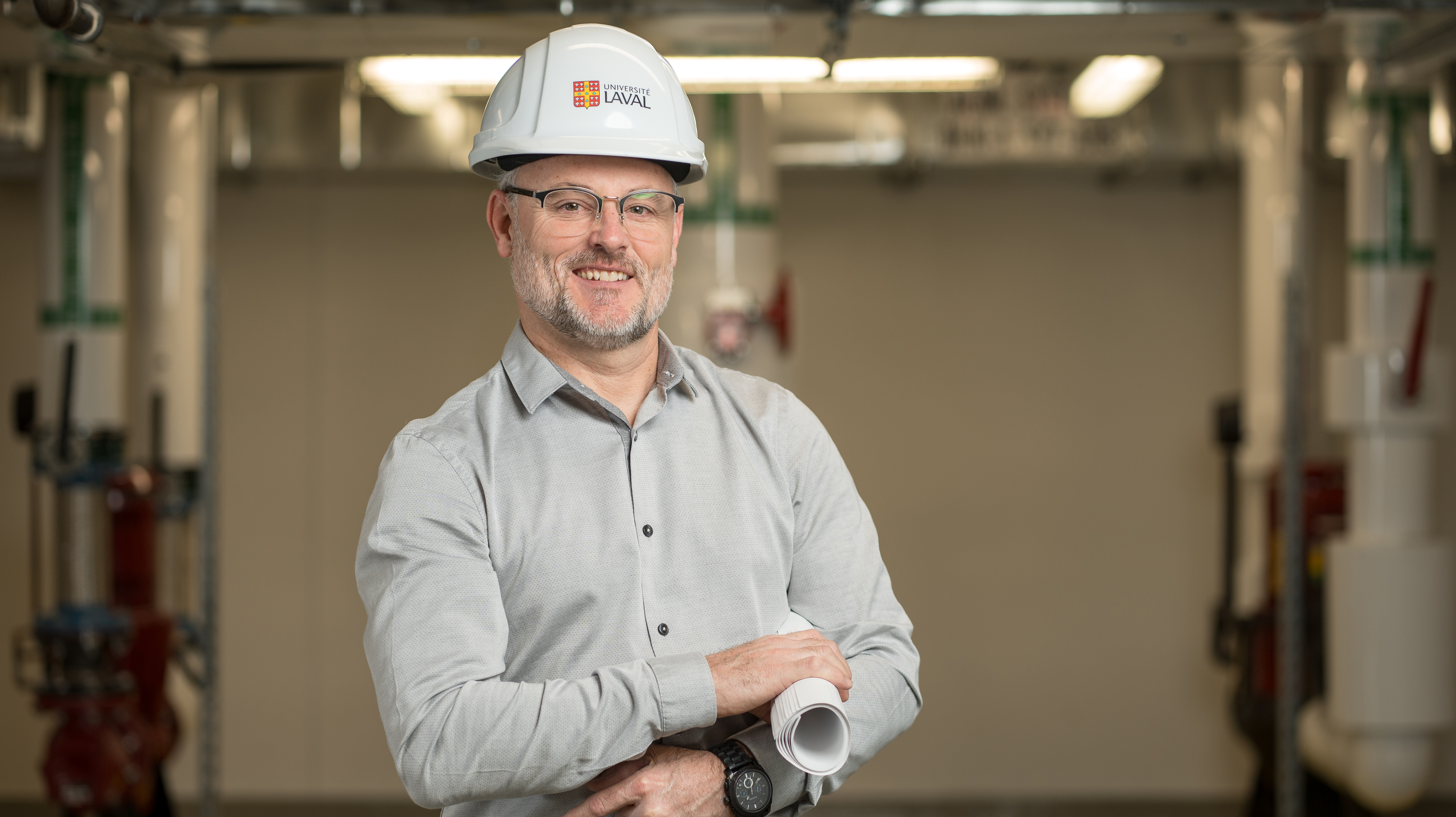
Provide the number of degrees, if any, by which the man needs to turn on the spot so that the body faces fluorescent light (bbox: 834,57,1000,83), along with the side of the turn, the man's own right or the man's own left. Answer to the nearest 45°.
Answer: approximately 180°

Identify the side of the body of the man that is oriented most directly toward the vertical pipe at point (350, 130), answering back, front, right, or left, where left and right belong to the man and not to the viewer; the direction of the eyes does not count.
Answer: back

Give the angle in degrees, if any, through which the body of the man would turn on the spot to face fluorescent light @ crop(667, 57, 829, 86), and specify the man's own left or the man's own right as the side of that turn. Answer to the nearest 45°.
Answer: approximately 180°

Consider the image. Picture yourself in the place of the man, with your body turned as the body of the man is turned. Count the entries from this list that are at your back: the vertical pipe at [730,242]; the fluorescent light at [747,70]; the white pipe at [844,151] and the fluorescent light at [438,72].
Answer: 4

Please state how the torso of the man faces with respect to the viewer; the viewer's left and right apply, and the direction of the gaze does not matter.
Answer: facing the viewer

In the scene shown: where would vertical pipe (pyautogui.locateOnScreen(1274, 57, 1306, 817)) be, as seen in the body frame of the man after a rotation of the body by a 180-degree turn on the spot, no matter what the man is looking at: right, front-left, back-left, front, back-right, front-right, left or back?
front-right

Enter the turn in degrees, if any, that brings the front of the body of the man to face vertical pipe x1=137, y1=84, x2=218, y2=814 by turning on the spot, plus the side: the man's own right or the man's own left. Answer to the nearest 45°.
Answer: approximately 135° to the man's own right

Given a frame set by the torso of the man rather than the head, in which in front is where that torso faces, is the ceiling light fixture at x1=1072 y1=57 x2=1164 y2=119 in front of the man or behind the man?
behind

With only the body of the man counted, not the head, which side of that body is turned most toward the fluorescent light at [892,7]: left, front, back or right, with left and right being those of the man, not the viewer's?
back

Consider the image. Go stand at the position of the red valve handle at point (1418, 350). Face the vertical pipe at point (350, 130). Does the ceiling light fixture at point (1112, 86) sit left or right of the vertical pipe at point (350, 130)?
right
